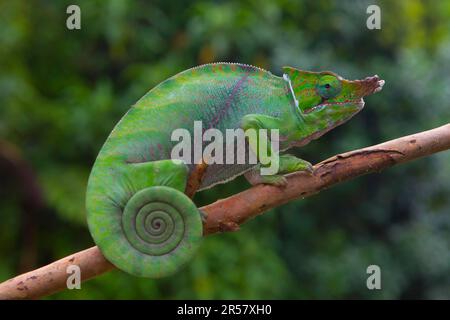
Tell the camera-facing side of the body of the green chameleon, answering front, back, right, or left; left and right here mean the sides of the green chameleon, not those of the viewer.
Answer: right
